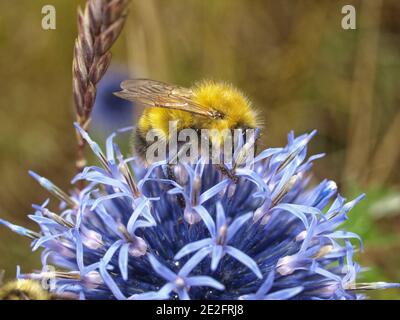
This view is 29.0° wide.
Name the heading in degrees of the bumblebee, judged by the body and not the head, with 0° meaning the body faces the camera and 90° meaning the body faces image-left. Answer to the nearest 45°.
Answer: approximately 270°
